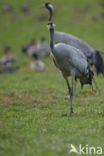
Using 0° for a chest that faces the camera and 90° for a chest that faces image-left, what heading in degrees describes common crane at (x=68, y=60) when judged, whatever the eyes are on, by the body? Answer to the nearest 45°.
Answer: approximately 45°
